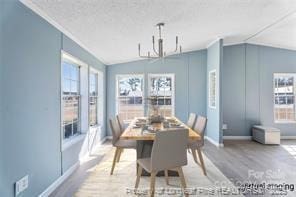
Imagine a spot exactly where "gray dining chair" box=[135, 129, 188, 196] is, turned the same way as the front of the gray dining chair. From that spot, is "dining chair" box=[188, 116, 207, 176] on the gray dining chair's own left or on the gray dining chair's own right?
on the gray dining chair's own right

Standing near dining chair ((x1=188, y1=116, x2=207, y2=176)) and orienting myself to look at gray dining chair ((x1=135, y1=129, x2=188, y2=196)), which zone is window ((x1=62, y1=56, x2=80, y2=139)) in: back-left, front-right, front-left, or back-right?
front-right

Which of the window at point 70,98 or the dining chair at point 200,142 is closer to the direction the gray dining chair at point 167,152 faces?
the window

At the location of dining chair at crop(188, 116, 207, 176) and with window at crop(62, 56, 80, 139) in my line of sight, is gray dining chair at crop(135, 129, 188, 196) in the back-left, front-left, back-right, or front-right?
front-left

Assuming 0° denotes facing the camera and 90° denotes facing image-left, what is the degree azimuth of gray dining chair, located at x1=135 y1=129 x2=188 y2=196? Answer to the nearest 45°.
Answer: approximately 135°
